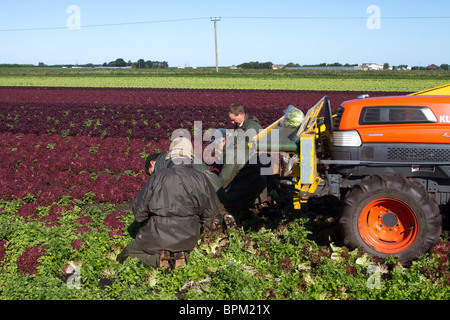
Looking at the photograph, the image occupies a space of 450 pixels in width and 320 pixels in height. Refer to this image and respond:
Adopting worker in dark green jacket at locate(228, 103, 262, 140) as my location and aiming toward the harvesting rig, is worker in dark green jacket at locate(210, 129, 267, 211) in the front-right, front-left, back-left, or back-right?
front-right

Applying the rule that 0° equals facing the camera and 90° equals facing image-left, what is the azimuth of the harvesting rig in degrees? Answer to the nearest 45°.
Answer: approximately 90°

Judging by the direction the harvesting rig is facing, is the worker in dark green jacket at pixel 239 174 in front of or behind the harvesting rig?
in front

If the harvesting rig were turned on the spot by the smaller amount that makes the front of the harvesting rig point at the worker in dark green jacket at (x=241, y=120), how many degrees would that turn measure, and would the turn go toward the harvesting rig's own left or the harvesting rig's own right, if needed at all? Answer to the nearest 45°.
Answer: approximately 45° to the harvesting rig's own right
